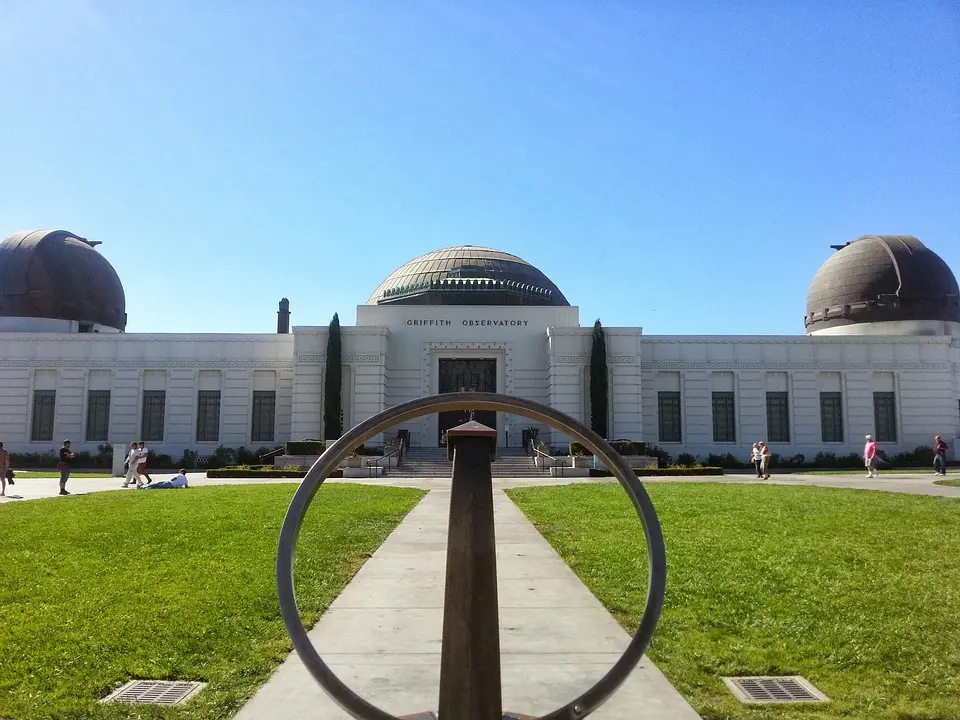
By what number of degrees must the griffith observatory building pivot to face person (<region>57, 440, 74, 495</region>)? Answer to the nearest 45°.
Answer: approximately 45° to its right

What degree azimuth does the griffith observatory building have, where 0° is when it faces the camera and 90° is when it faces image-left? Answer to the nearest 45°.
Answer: approximately 0°

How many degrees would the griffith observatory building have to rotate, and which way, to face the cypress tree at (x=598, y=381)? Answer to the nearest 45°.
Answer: approximately 45° to its left

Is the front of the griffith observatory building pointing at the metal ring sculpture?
yes

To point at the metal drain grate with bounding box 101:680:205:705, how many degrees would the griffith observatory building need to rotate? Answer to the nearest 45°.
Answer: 0° — it already faces it

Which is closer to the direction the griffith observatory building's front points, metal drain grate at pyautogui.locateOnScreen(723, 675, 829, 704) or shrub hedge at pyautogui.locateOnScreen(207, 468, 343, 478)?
the metal drain grate

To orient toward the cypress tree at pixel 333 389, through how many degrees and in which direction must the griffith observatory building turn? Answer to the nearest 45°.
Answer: approximately 90° to its right
